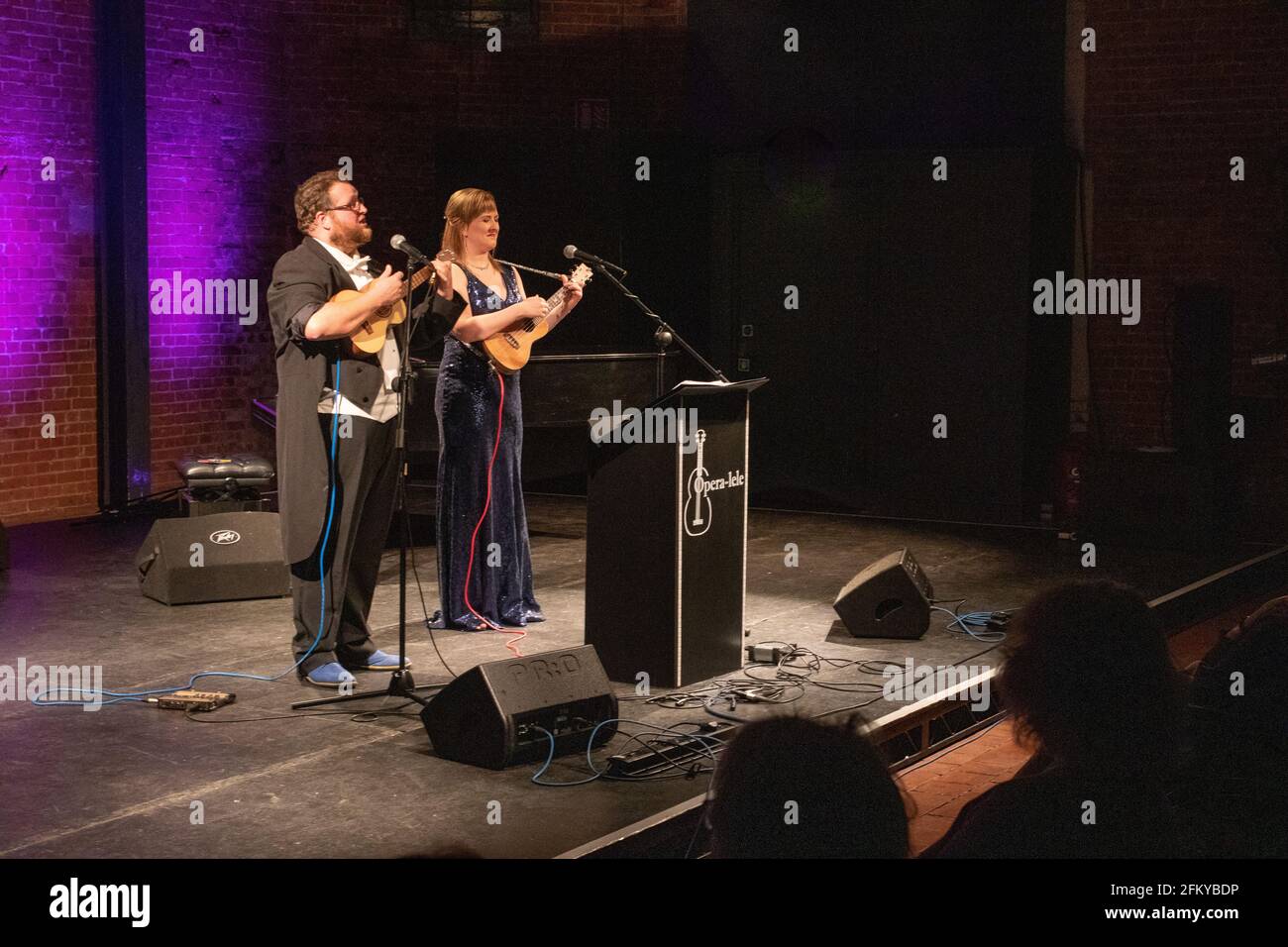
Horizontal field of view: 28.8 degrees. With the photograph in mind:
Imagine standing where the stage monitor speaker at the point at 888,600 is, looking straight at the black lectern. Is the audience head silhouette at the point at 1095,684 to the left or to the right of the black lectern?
left

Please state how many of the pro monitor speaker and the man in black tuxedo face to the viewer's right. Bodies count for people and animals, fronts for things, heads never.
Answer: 1

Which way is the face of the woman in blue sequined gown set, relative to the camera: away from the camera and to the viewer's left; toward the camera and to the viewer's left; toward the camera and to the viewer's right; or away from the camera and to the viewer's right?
toward the camera and to the viewer's right

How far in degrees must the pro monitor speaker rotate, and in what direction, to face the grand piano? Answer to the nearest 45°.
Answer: approximately 45° to its right

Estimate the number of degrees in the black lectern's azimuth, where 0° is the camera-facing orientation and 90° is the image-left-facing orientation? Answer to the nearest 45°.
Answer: approximately 315°

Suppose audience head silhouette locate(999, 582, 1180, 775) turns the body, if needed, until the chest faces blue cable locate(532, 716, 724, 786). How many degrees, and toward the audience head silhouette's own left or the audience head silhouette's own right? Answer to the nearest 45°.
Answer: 0° — they already face it

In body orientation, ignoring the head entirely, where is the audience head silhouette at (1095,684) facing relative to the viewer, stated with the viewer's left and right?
facing away from the viewer and to the left of the viewer

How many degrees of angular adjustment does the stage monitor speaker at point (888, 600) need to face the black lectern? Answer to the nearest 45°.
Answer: approximately 45° to its left

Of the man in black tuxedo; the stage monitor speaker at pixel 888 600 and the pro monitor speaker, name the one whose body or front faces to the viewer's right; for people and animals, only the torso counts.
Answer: the man in black tuxedo

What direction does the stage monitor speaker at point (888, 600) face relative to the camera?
to the viewer's left

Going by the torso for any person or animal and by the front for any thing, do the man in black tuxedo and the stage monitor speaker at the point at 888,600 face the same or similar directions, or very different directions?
very different directions
